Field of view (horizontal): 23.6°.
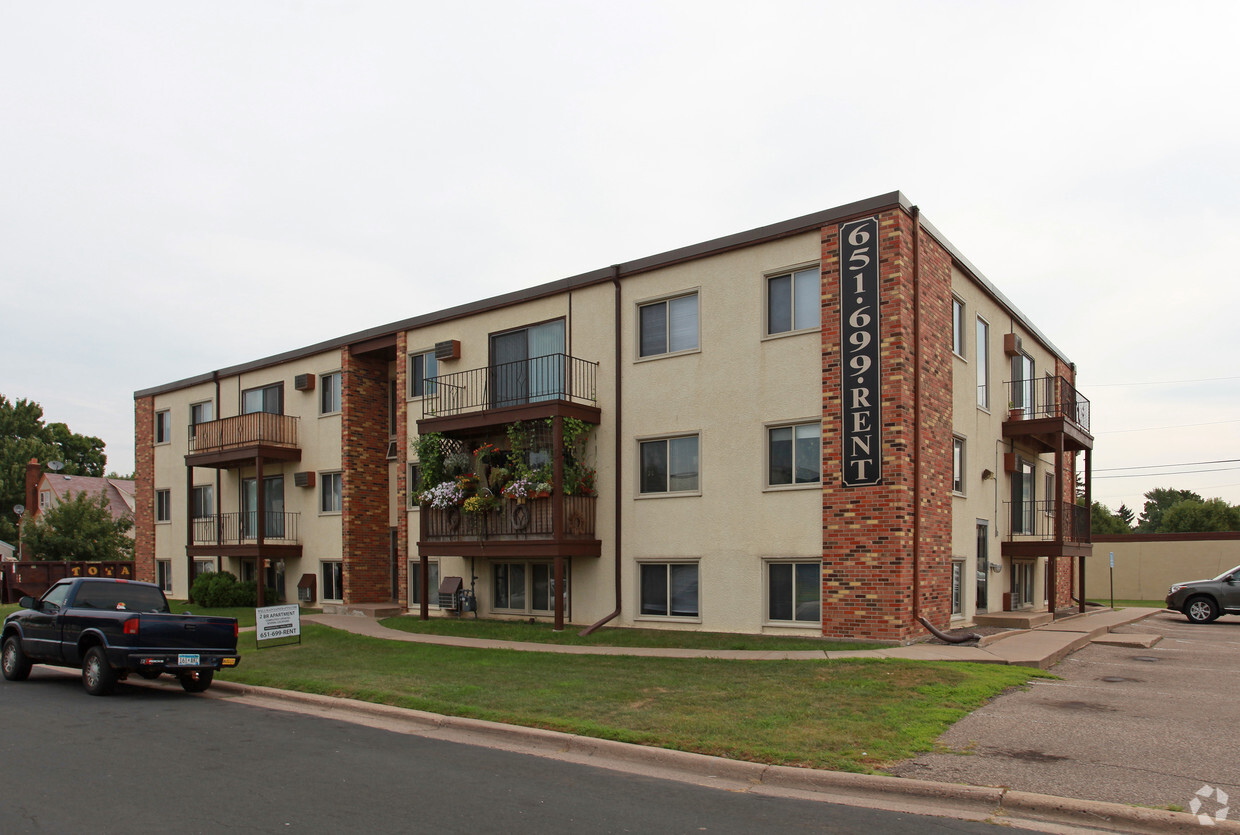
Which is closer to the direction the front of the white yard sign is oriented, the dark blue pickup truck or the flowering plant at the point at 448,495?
the dark blue pickup truck

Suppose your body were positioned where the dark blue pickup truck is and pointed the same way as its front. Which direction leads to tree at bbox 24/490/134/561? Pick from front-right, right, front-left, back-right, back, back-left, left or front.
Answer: front-right

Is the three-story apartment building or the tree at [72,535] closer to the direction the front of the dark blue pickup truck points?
the tree

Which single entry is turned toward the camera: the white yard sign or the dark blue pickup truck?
the white yard sign

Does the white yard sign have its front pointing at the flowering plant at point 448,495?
no

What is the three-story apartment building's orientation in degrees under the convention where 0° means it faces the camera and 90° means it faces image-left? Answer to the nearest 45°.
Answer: approximately 45°

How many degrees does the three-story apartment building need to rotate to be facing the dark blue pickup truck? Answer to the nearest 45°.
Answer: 0° — it already faces it

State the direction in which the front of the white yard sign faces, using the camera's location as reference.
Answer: facing the viewer

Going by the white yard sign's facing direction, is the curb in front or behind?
in front

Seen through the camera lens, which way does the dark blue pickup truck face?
facing away from the viewer and to the left of the viewer

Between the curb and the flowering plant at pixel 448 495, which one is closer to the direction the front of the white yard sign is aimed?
the curb

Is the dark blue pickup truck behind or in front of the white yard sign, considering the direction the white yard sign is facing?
in front

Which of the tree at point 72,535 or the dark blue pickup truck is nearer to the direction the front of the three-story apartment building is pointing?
the dark blue pickup truck

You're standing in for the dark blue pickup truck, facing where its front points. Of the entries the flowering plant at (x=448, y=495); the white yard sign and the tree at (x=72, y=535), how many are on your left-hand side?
0
